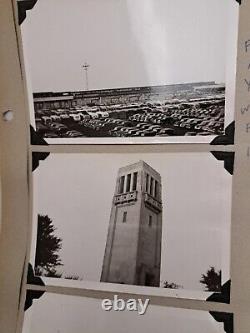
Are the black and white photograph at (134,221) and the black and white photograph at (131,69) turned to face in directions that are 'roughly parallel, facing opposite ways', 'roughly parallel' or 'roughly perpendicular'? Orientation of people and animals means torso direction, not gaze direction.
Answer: roughly parallel

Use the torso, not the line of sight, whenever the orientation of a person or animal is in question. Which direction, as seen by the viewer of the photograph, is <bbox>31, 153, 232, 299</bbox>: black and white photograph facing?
facing the viewer
